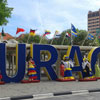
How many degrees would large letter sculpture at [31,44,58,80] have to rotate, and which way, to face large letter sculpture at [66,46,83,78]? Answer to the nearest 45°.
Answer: approximately 135° to its left

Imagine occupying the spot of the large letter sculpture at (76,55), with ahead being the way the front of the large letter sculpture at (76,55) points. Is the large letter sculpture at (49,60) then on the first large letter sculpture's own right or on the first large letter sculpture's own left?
on the first large letter sculpture's own right

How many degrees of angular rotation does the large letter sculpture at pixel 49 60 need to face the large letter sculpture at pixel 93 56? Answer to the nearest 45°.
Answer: approximately 135° to its left

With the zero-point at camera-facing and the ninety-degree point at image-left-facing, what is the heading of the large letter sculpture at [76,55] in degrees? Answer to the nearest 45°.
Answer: approximately 315°

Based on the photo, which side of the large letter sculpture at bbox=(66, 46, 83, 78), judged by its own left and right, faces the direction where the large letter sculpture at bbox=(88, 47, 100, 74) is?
left
